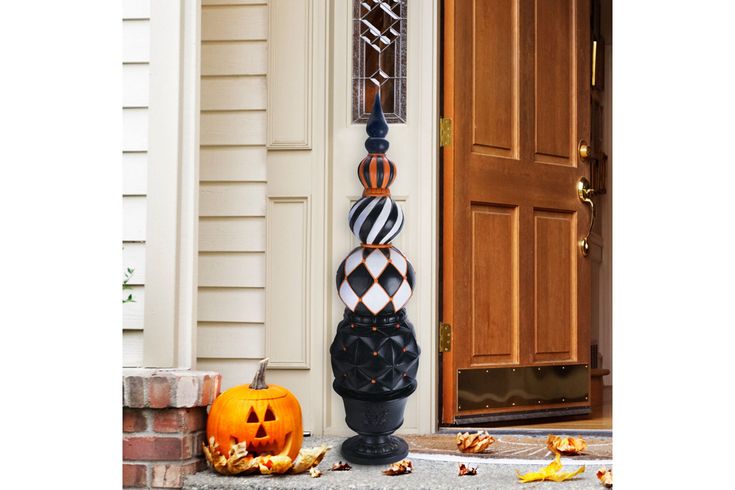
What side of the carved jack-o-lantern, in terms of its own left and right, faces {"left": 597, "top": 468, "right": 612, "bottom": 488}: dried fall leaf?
left

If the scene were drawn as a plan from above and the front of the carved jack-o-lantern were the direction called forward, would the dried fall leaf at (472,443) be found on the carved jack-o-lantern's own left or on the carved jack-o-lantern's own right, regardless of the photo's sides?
on the carved jack-o-lantern's own left

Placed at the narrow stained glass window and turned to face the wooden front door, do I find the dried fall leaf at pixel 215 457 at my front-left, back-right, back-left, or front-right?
back-right

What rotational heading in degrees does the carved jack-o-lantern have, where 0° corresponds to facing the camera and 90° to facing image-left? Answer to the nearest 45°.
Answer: approximately 0°

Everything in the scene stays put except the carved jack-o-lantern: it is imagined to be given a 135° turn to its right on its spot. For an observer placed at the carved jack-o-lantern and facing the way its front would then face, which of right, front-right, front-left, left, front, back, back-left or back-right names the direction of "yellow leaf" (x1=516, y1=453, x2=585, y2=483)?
back-right
